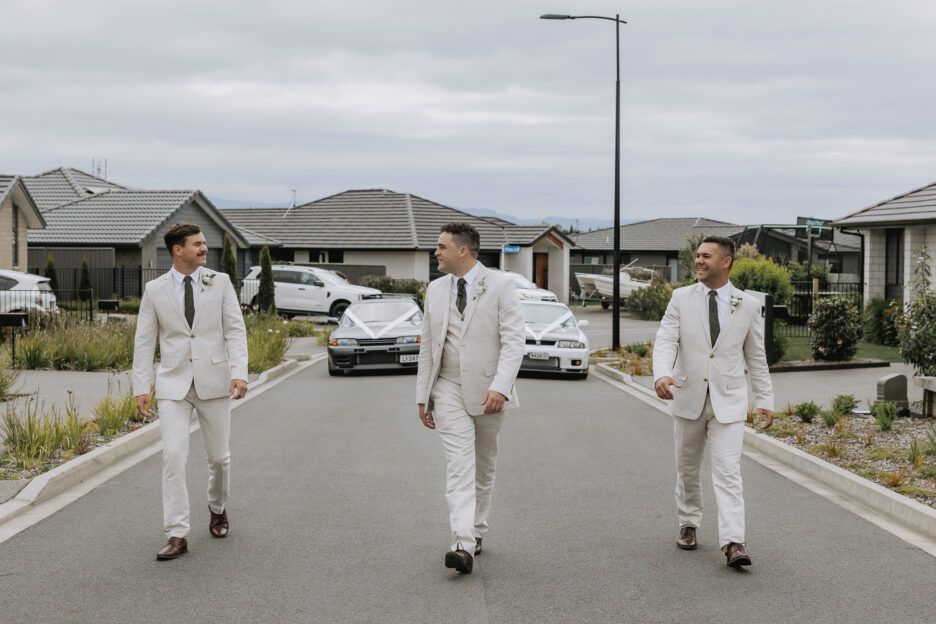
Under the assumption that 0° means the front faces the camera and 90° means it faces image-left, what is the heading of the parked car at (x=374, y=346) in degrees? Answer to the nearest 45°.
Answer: approximately 0°

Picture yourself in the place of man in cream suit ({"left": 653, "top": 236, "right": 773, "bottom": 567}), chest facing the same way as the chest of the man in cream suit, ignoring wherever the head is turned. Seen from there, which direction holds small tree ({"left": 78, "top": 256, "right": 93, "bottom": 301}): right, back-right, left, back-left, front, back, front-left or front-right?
back-right

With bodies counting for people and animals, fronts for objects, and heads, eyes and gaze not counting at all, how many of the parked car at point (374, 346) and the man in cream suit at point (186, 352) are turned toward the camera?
2

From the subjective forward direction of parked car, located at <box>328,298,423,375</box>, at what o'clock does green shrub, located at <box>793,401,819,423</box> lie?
The green shrub is roughly at 11 o'clock from the parked car.

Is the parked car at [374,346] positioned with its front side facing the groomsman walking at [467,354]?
yes

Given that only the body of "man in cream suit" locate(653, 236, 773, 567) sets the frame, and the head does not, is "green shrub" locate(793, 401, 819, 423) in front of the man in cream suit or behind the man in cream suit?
behind

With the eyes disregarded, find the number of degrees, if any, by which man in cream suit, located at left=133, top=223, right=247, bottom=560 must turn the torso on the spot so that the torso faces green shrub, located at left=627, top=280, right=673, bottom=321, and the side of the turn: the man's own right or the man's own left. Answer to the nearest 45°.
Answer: approximately 135° to the man's own left

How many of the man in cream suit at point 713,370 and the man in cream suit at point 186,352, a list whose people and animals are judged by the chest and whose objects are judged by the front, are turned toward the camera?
2

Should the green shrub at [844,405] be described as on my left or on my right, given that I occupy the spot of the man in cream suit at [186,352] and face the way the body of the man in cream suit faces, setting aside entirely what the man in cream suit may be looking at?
on my left
